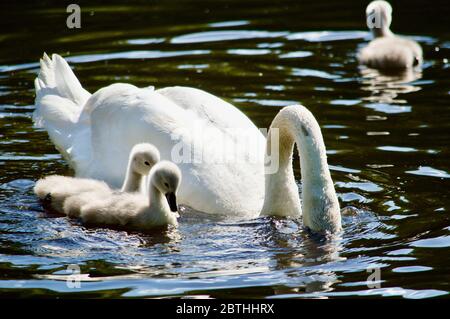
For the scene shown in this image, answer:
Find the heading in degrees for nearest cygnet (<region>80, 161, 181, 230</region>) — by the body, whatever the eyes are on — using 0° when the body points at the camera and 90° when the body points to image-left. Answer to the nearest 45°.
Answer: approximately 270°

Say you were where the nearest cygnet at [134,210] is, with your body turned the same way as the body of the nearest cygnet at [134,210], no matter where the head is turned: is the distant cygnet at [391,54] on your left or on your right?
on your left

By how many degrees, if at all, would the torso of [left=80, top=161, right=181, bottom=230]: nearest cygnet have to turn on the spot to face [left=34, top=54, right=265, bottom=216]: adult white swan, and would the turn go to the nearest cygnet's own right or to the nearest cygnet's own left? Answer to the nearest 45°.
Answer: approximately 45° to the nearest cygnet's own left
